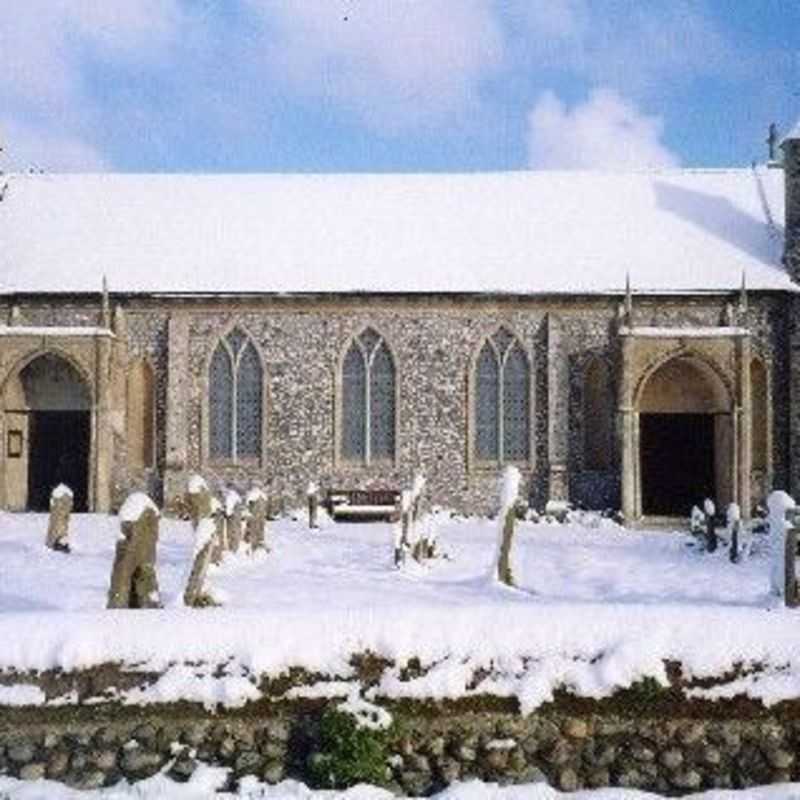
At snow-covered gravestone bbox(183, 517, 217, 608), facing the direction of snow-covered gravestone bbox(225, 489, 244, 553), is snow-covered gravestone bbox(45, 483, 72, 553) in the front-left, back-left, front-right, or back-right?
front-left

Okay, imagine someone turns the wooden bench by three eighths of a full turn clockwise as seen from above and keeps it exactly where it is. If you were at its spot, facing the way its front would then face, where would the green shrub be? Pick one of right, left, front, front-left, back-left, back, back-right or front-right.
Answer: back-left

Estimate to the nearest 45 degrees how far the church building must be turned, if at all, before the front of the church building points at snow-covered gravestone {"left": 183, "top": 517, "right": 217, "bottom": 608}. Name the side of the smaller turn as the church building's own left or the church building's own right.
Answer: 0° — it already faces it

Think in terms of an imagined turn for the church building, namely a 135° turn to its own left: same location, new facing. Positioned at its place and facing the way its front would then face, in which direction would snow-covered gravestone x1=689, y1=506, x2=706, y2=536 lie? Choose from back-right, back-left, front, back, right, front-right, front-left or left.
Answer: right

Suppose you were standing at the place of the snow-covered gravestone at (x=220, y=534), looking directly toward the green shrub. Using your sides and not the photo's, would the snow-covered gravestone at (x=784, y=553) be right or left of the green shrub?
left

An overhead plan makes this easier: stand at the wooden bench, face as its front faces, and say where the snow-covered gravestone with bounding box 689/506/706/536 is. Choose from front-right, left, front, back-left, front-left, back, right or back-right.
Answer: front-left

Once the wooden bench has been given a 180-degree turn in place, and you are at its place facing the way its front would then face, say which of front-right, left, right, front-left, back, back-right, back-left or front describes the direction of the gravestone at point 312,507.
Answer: back-left

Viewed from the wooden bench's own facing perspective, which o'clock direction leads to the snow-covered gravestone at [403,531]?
The snow-covered gravestone is roughly at 12 o'clock from the wooden bench.

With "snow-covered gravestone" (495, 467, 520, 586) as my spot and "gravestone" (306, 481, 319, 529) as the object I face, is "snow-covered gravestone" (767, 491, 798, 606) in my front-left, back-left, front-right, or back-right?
back-right

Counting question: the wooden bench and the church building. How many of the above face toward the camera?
2

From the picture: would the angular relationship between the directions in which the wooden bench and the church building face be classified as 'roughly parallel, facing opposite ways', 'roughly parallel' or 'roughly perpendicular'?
roughly parallel

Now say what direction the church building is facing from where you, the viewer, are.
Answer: facing the viewer

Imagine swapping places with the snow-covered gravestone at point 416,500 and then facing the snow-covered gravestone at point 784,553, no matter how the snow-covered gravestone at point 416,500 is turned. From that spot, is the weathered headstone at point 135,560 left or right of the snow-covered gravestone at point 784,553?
right

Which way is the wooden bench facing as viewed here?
toward the camera

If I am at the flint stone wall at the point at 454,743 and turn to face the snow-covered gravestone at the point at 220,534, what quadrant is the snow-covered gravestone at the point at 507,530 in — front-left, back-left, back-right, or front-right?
front-right
